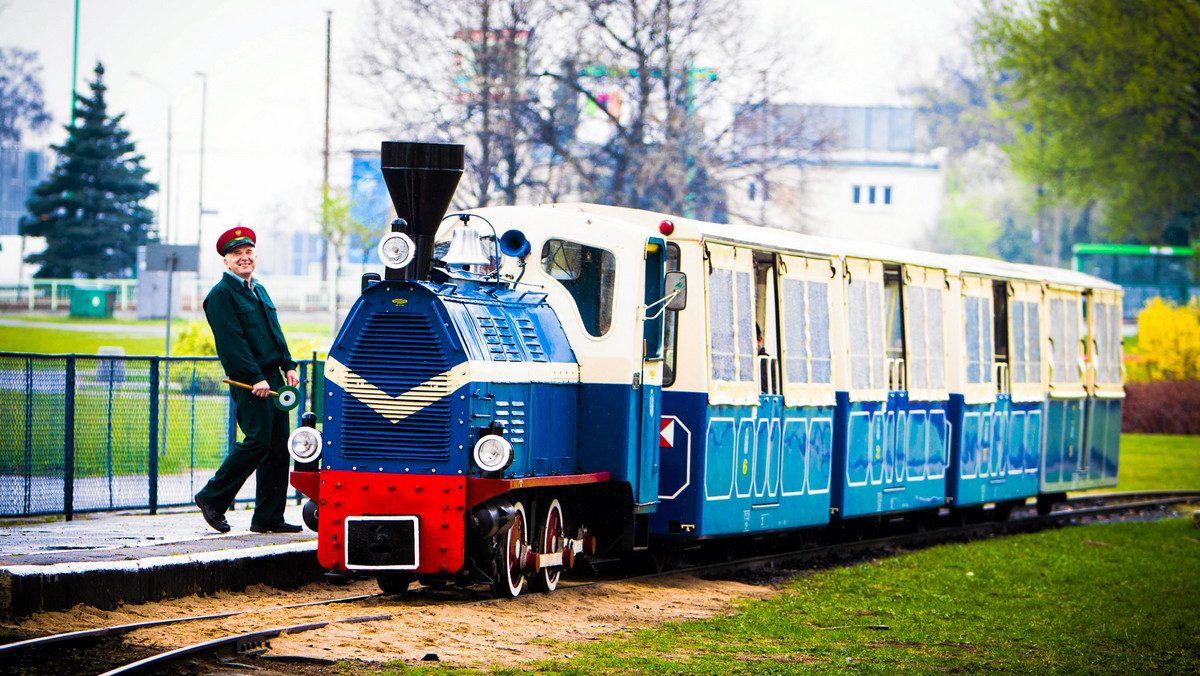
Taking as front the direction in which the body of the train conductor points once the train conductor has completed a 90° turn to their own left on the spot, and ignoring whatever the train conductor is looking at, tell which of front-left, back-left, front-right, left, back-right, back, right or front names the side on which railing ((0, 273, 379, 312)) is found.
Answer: front-left

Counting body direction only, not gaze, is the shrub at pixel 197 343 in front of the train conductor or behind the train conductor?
behind

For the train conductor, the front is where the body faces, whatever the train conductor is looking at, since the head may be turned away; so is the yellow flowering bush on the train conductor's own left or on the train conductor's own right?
on the train conductor's own left

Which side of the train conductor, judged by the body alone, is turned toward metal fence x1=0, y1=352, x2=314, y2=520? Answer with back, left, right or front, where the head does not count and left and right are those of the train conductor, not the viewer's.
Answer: back

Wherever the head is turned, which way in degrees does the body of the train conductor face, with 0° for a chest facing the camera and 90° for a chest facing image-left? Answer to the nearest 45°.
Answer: approximately 315°

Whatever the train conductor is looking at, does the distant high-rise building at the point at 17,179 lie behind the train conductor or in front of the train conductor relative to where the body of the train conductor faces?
behind

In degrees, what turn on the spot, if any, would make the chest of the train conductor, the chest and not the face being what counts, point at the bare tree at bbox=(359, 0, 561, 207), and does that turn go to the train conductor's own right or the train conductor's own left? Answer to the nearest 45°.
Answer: approximately 135° to the train conductor's own left

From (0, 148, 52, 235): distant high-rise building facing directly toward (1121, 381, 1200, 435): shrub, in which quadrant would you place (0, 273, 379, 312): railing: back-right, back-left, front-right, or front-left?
front-right

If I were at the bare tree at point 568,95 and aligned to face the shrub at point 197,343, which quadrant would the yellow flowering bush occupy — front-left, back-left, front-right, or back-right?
front-left

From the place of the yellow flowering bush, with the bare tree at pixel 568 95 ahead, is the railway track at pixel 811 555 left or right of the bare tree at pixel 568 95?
left

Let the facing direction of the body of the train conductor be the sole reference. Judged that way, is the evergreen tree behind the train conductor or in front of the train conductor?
behind

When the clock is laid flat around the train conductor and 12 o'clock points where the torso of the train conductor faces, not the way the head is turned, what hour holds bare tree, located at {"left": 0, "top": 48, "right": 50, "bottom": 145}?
The bare tree is roughly at 7 o'clock from the train conductor.

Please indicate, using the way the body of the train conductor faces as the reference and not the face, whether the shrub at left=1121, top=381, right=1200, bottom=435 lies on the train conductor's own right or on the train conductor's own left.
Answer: on the train conductor's own left

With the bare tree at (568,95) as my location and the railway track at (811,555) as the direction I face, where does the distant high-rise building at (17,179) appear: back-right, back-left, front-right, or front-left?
back-right
